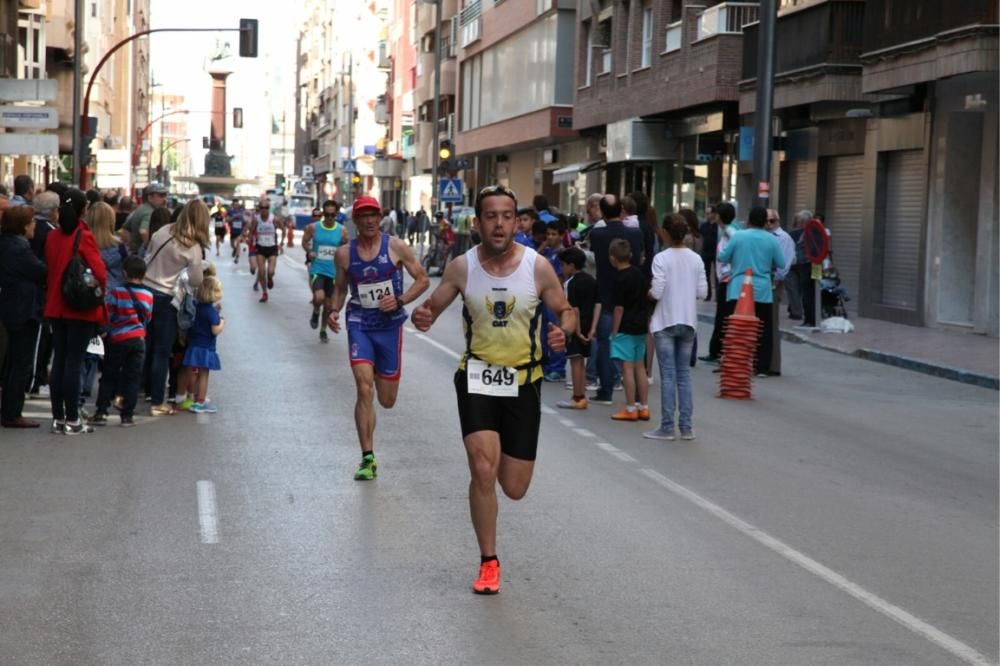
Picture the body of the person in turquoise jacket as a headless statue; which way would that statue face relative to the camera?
away from the camera

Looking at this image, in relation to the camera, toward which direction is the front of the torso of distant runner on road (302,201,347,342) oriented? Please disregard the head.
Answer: toward the camera

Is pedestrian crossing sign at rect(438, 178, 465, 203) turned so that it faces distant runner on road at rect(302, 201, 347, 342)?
yes

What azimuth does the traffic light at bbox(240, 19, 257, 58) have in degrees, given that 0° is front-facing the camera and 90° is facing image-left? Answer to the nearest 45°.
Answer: approximately 180°

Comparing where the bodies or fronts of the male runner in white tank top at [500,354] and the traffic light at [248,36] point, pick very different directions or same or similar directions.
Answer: very different directions

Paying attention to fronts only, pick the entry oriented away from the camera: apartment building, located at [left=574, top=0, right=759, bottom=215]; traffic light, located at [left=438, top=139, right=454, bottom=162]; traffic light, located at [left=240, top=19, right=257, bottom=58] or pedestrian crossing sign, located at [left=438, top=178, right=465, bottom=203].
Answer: traffic light, located at [left=240, top=19, right=257, bottom=58]

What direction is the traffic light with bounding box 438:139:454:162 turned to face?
toward the camera

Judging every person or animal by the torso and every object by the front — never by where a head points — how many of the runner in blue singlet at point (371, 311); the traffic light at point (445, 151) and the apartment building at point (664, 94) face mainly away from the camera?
0

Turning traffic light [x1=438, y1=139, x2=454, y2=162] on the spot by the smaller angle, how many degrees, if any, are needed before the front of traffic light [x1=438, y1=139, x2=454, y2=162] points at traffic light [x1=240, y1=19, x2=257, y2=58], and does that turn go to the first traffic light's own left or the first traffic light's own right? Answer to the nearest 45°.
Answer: approximately 45° to the first traffic light's own right
